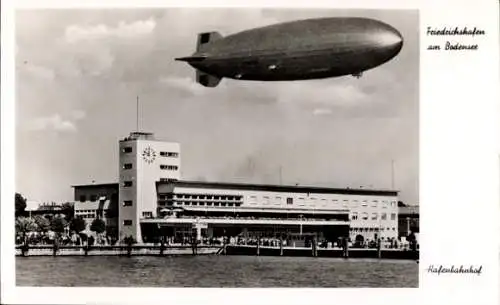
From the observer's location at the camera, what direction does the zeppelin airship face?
facing the viewer and to the right of the viewer
